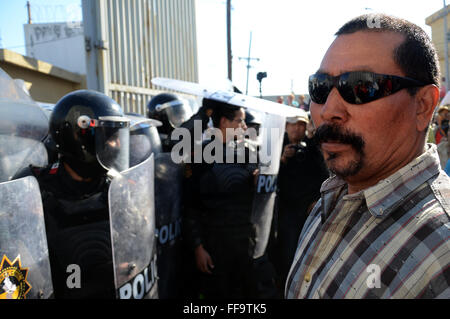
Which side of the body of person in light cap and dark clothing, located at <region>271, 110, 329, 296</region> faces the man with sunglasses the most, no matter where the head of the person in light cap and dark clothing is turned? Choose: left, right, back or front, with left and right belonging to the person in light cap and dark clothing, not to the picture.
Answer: front

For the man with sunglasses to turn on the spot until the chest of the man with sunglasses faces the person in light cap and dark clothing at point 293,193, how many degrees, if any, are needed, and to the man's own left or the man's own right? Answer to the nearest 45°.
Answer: approximately 135° to the man's own right

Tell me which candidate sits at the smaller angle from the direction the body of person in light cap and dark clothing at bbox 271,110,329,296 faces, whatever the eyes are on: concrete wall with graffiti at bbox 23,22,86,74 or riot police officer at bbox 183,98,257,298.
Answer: the riot police officer

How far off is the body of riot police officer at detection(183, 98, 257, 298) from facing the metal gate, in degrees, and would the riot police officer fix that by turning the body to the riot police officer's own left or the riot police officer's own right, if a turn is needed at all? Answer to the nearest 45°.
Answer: approximately 135° to the riot police officer's own left

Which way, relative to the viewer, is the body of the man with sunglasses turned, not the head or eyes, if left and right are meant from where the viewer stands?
facing the viewer and to the left of the viewer

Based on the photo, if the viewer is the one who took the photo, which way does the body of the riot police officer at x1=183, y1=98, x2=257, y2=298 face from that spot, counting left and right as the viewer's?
facing the viewer and to the right of the viewer

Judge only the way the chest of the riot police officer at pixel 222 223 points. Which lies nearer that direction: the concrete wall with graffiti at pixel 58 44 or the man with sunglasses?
the man with sunglasses

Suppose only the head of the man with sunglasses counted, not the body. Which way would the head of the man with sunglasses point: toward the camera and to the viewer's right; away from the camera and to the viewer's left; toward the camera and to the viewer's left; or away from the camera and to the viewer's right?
toward the camera and to the viewer's left

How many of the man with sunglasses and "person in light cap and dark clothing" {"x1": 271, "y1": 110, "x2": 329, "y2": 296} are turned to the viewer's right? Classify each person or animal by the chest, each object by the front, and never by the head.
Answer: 0

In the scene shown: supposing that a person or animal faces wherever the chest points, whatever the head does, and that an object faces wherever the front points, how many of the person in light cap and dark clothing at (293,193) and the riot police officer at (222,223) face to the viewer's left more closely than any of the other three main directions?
0

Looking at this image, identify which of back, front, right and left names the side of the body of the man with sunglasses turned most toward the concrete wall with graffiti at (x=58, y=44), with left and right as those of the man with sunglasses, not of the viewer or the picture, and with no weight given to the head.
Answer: right

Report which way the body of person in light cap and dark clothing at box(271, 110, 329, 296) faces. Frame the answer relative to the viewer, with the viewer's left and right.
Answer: facing the viewer
